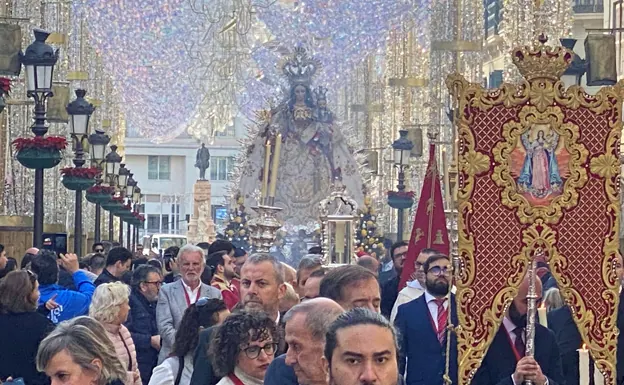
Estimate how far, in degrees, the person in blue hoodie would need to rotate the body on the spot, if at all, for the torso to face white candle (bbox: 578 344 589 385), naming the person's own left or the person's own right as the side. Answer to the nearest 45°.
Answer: approximately 90° to the person's own right

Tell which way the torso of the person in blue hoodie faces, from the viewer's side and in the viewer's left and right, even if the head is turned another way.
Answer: facing away from the viewer and to the right of the viewer

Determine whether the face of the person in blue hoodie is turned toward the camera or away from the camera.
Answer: away from the camera

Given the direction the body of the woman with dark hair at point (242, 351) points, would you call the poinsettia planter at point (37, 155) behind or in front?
behind
